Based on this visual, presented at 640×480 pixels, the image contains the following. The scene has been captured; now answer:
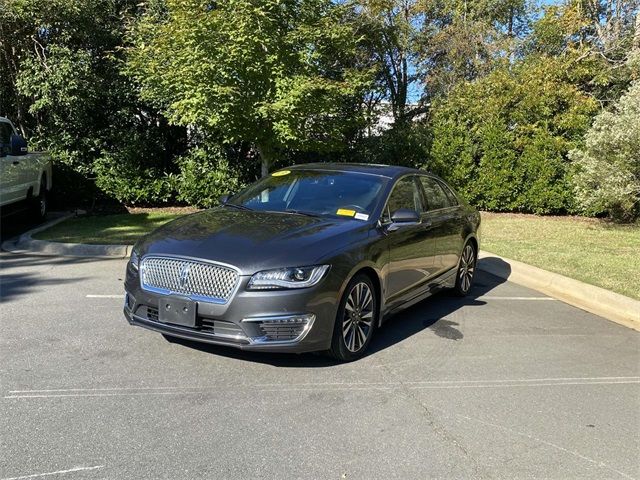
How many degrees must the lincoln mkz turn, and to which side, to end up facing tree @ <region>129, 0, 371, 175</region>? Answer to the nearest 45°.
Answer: approximately 135° to its right

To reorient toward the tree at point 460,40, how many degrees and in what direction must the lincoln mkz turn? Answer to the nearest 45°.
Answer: approximately 135° to its right

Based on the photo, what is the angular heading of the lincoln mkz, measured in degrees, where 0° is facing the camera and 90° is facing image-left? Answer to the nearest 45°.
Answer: approximately 45°

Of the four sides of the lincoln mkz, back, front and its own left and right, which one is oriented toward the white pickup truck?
right

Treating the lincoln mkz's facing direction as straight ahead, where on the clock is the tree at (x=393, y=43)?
The tree is roughly at 5 o'clock from the lincoln mkz.
